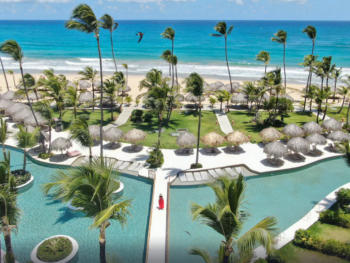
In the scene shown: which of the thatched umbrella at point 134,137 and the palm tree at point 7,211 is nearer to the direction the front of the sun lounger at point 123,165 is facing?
the palm tree

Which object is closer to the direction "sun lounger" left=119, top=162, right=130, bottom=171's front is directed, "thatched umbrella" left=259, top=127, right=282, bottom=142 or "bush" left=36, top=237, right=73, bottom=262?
the bush

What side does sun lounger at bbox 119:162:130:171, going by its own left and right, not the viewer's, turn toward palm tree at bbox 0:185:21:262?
front

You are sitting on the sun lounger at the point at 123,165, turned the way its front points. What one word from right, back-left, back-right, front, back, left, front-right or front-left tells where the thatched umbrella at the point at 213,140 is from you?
back-left

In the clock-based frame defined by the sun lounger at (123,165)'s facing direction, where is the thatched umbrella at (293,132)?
The thatched umbrella is roughly at 7 o'clock from the sun lounger.

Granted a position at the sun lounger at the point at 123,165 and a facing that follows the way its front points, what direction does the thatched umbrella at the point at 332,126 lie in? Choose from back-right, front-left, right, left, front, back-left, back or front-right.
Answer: back-left

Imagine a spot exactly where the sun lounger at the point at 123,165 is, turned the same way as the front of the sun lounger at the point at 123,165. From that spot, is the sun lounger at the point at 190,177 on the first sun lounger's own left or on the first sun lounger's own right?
on the first sun lounger's own left

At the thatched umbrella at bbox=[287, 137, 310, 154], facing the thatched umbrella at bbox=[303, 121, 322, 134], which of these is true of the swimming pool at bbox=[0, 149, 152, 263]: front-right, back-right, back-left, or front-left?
back-left

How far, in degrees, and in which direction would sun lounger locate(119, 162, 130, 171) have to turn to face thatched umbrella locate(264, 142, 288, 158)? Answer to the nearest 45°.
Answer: approximately 135° to its left

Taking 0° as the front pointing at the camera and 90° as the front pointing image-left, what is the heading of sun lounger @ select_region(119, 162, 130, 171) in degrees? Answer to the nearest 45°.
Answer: approximately 45°

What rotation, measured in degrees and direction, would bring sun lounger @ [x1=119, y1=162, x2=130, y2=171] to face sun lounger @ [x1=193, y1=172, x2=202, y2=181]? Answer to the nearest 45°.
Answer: approximately 90° to its left

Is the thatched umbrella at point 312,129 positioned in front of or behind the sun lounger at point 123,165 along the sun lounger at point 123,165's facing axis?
behind
